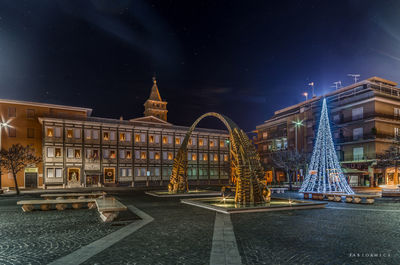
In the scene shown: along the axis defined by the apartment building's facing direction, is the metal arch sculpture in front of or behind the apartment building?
in front

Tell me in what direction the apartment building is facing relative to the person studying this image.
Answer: facing the viewer and to the left of the viewer

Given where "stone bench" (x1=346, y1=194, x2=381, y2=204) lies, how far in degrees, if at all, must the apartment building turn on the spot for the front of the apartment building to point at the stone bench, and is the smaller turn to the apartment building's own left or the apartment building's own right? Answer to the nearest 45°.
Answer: approximately 45° to the apartment building's own left

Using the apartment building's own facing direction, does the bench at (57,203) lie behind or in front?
in front
